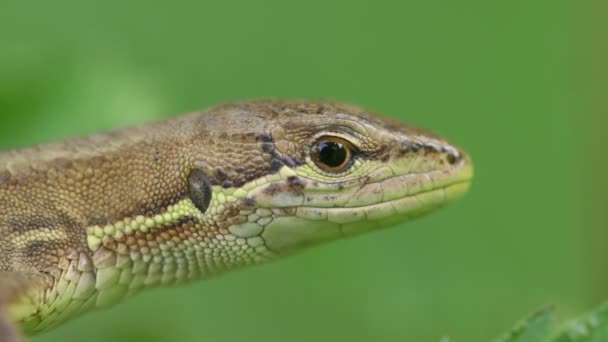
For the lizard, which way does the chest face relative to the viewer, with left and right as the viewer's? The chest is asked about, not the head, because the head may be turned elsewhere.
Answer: facing to the right of the viewer
